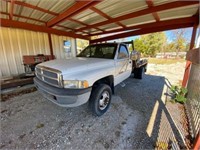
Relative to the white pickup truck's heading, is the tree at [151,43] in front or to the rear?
to the rear

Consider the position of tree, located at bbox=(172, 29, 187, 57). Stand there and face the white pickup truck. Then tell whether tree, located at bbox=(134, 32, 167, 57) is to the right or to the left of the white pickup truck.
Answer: right

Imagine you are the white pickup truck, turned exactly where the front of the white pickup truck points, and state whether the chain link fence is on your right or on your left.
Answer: on your left

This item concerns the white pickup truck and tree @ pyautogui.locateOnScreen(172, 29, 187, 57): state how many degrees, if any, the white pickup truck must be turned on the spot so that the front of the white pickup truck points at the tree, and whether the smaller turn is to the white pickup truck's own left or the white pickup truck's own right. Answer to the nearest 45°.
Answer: approximately 180°

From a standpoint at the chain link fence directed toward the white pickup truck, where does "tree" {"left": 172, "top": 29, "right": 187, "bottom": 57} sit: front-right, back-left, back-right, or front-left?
front-right

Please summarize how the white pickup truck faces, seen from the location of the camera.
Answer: facing the viewer and to the left of the viewer

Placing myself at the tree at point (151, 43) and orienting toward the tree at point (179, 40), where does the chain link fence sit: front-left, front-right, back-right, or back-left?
back-right
